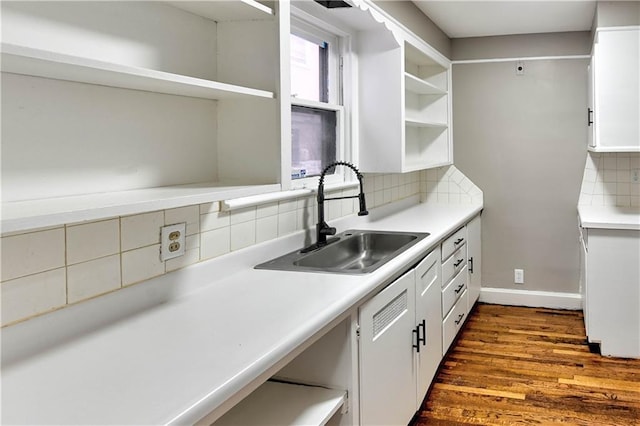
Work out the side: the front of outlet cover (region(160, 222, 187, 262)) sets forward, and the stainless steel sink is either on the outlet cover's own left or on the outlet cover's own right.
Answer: on the outlet cover's own left

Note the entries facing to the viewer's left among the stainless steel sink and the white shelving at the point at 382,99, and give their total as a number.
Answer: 0

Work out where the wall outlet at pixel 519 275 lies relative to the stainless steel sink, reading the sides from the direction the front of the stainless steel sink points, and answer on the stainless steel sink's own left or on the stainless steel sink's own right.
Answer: on the stainless steel sink's own left

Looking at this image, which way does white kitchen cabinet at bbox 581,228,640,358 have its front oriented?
to the viewer's left

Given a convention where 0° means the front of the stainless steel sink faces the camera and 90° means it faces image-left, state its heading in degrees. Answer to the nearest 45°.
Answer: approximately 315°

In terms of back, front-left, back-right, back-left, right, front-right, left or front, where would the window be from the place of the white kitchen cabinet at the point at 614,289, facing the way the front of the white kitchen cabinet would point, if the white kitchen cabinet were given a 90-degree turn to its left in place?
front-right

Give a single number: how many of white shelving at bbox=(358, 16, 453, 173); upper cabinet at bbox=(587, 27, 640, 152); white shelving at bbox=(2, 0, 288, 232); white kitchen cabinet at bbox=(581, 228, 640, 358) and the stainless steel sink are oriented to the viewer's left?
2

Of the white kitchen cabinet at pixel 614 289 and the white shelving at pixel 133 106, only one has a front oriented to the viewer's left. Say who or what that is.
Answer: the white kitchen cabinet

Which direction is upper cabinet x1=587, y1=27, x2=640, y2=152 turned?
to the viewer's left
